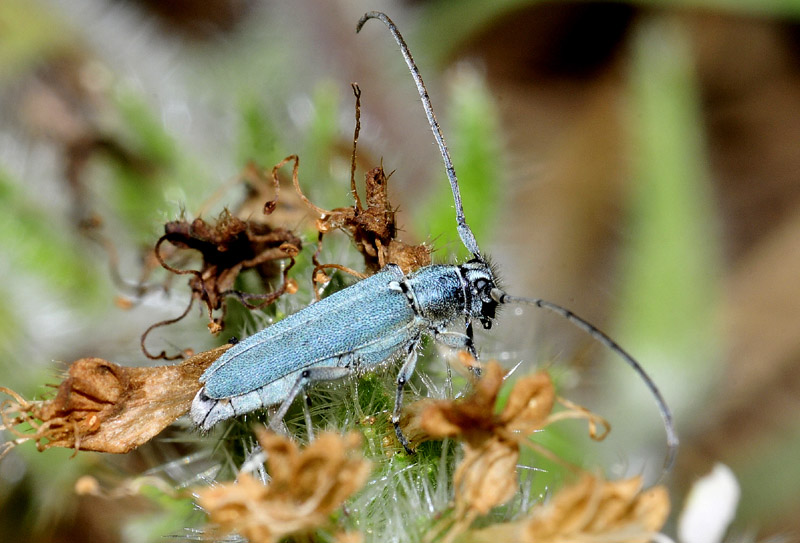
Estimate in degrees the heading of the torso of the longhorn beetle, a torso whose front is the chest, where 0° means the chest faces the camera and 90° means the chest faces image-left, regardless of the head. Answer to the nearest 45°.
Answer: approximately 270°

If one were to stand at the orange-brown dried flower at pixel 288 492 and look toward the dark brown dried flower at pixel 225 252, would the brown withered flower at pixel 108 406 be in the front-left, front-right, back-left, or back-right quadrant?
front-left

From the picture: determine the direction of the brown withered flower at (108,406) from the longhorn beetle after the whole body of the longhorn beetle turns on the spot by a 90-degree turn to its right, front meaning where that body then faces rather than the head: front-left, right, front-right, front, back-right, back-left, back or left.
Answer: right
